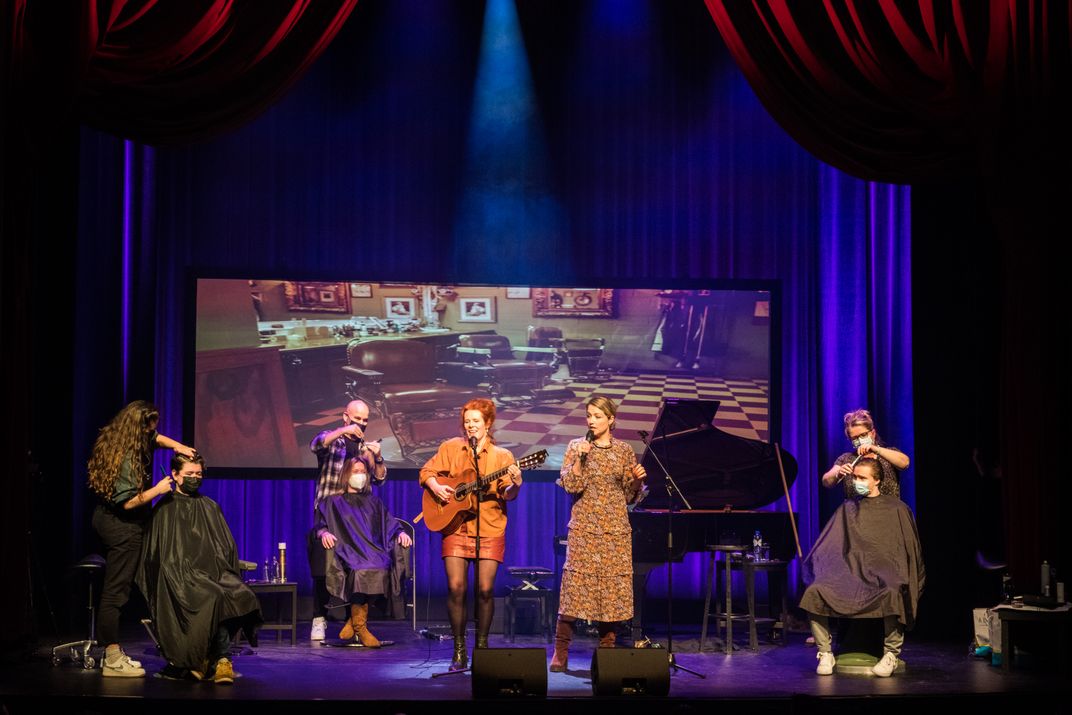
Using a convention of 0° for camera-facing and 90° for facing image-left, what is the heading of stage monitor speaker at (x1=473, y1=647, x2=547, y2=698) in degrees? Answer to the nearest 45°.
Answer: approximately 180°

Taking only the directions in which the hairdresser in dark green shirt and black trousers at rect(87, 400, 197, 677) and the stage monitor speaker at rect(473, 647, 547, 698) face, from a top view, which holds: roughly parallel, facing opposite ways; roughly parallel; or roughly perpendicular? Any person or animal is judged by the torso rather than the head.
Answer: roughly perpendicular

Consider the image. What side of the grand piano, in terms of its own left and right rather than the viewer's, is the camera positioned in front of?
left

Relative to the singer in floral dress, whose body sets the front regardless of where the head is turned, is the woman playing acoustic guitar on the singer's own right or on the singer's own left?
on the singer's own right

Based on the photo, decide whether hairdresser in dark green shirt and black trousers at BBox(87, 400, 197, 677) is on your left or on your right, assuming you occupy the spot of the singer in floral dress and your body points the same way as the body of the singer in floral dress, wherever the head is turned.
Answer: on your right

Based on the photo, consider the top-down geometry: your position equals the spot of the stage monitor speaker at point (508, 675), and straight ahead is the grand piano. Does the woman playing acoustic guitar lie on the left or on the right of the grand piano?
left

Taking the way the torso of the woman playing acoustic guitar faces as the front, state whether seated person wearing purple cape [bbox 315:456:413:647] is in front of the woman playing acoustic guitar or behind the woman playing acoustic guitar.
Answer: behind

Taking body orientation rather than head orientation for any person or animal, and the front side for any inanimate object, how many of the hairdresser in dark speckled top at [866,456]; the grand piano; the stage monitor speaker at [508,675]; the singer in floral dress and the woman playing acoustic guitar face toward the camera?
3

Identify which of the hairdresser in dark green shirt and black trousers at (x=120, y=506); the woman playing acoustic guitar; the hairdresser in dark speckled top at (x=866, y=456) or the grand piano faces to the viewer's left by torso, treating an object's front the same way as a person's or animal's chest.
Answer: the grand piano
